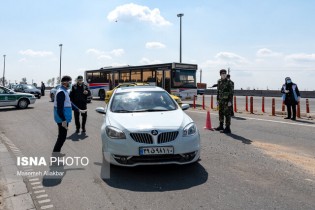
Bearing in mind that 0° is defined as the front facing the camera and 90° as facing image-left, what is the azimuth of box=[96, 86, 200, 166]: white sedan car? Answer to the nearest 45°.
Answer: approximately 0°

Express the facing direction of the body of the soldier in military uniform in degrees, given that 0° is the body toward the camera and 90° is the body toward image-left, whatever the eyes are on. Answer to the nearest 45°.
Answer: approximately 45°

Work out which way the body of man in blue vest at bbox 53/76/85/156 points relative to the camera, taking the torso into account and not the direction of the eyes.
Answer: to the viewer's right

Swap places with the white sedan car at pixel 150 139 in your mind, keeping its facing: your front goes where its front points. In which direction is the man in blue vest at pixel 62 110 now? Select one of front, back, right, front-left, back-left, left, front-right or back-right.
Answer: back-right
